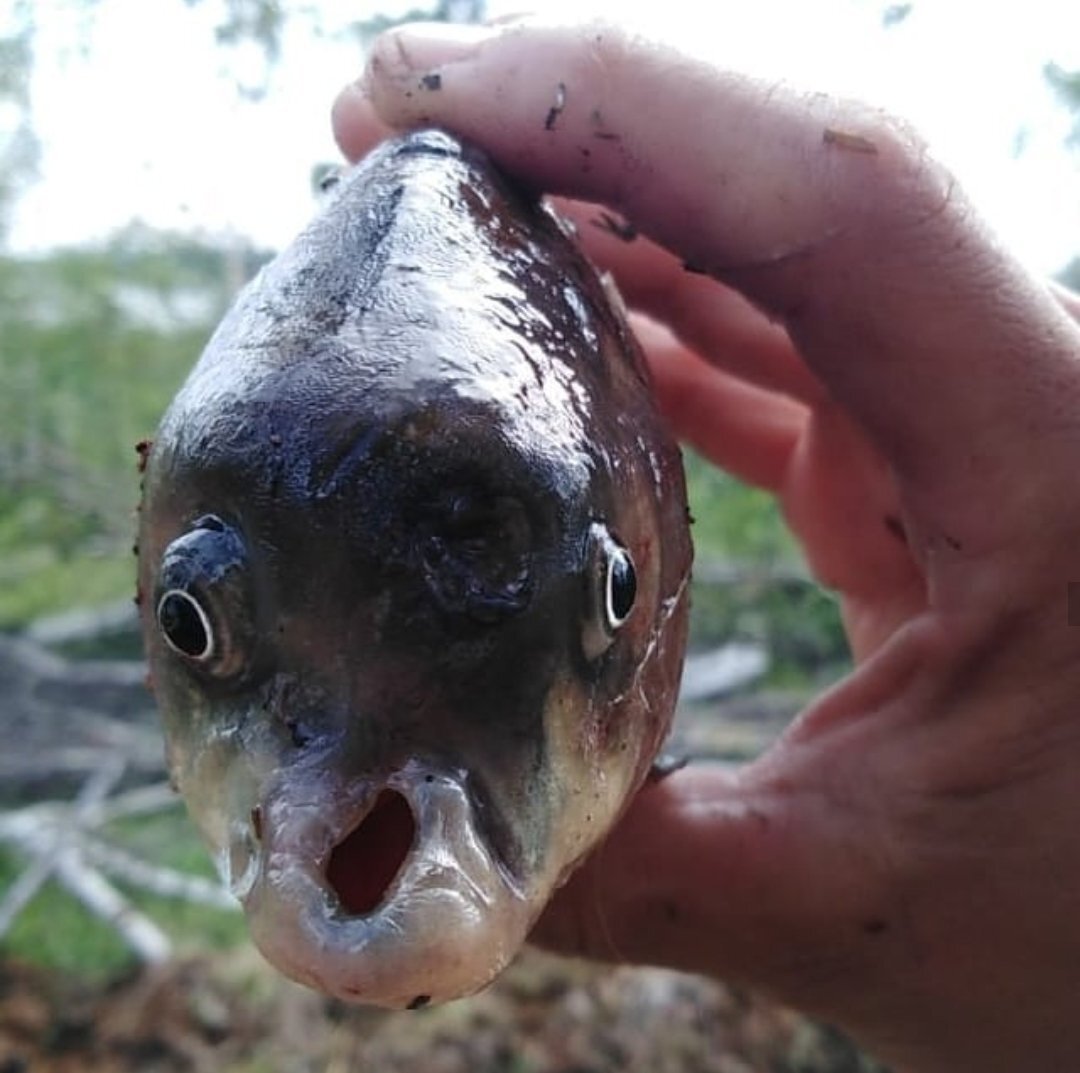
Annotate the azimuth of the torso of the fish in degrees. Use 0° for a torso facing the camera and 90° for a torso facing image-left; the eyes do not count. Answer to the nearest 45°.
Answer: approximately 0°
